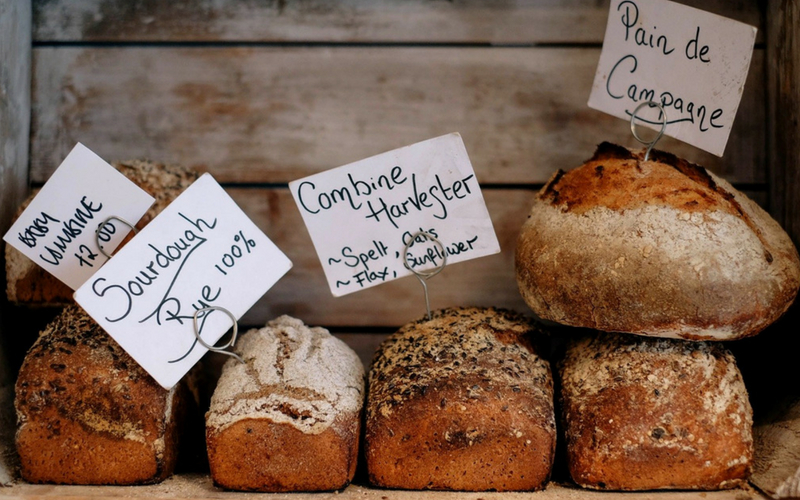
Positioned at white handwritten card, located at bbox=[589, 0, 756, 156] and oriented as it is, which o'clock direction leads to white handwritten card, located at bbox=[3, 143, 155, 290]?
white handwritten card, located at bbox=[3, 143, 155, 290] is roughly at 2 o'clock from white handwritten card, located at bbox=[589, 0, 756, 156].

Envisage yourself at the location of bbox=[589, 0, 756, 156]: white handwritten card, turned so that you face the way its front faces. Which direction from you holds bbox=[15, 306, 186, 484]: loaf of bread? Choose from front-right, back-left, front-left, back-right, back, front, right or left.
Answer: front-right

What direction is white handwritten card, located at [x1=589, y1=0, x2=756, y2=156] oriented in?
toward the camera

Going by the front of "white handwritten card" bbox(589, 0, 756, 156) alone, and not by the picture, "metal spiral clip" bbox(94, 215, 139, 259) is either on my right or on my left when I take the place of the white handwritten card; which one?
on my right

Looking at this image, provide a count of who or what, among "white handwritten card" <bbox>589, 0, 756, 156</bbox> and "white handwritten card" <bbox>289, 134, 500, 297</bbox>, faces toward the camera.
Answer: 2

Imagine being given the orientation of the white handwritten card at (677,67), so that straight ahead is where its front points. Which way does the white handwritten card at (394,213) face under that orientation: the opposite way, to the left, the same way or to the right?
the same way

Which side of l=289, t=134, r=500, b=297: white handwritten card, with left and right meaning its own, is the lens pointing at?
front

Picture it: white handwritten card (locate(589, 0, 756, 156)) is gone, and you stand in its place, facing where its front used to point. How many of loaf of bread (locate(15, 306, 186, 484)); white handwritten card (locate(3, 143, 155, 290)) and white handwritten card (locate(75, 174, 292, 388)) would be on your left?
0

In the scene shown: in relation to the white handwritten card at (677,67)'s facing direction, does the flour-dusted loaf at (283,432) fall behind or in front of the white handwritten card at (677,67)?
in front
